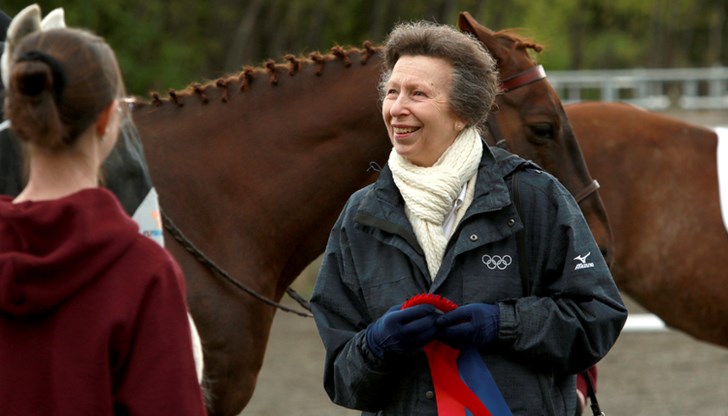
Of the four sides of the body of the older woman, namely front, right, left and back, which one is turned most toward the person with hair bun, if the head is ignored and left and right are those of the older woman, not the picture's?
front

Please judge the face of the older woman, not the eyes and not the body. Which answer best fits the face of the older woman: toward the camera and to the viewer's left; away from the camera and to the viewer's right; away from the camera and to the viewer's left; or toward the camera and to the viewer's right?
toward the camera and to the viewer's left

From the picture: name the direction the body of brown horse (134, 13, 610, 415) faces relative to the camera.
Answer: to the viewer's right

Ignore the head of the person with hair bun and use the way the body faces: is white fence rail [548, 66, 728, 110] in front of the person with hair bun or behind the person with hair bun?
in front

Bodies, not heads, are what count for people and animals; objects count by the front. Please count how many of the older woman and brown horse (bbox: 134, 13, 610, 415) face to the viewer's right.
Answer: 1

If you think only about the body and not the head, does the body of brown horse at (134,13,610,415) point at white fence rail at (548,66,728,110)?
no

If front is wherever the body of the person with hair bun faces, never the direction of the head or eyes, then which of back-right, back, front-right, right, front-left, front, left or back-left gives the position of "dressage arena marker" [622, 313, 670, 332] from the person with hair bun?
front

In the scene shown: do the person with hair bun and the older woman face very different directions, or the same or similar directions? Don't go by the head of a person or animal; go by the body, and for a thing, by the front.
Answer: very different directions

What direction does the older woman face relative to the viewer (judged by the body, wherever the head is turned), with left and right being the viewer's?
facing the viewer and to the left of the viewer

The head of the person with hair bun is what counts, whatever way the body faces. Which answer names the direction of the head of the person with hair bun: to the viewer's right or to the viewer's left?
to the viewer's right

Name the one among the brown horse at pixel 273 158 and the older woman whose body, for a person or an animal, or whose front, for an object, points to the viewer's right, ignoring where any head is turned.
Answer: the brown horse

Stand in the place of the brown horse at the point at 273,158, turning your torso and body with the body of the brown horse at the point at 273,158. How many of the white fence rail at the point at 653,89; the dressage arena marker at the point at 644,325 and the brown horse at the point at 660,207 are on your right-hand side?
0

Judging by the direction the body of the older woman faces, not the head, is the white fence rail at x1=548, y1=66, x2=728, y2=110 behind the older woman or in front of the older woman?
behind

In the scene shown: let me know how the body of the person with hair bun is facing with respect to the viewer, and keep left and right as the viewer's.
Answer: facing away from the viewer and to the right of the viewer

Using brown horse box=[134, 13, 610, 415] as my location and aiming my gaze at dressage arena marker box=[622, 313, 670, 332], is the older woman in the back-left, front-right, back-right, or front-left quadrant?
back-right

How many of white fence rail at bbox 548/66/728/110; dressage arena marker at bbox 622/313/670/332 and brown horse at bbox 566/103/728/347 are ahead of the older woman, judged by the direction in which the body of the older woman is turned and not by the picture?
0

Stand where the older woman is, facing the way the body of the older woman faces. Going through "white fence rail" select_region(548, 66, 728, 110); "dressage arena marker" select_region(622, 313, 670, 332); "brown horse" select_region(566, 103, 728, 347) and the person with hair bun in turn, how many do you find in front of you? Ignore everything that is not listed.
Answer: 1

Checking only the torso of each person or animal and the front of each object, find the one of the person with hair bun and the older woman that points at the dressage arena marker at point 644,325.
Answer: the person with hair bun
